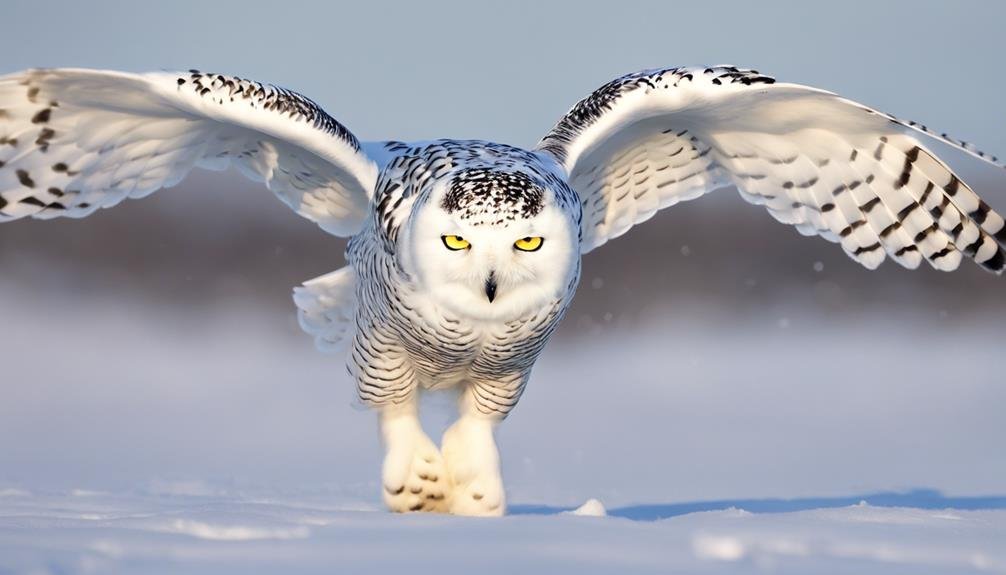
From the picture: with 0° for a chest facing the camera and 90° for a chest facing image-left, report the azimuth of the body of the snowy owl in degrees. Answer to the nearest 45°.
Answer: approximately 0°
